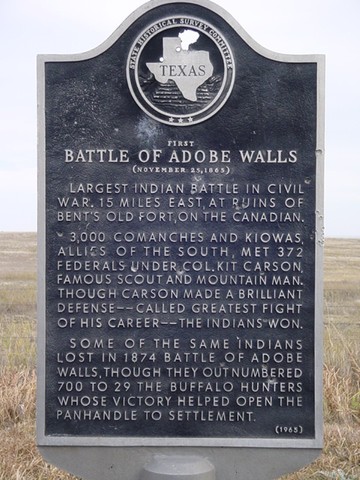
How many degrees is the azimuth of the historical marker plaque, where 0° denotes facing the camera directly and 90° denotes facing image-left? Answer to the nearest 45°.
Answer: approximately 0°
